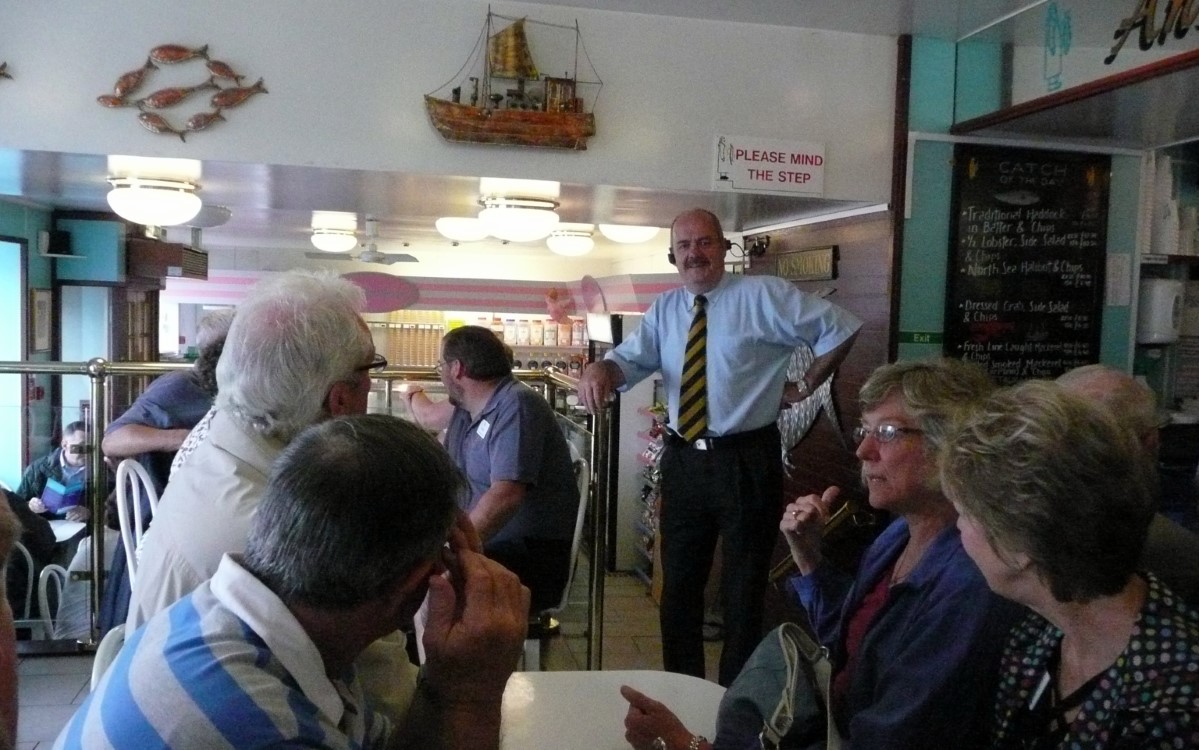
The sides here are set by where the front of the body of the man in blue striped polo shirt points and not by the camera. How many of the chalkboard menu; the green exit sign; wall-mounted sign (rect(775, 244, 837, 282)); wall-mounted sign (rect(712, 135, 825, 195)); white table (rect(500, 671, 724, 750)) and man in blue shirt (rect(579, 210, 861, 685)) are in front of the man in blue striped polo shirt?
6

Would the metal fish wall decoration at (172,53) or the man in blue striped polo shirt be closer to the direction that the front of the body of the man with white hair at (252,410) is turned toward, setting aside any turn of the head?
the metal fish wall decoration

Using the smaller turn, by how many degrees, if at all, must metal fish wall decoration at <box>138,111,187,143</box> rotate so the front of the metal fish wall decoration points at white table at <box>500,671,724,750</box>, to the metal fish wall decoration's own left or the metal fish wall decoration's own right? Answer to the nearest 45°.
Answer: approximately 90° to the metal fish wall decoration's own left

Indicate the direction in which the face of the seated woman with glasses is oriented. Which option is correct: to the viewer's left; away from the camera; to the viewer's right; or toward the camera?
to the viewer's left

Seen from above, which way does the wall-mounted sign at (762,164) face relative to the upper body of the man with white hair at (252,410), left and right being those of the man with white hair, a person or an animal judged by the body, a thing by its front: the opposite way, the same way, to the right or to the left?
the opposite way

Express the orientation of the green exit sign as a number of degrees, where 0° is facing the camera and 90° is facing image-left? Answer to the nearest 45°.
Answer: approximately 0°

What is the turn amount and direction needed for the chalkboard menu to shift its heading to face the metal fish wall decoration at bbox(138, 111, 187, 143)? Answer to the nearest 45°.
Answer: approximately 45° to its right

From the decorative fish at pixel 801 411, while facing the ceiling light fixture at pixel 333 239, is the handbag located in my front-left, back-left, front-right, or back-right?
back-left

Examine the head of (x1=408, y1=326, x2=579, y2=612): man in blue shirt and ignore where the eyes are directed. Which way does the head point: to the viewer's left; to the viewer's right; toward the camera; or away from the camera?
to the viewer's left

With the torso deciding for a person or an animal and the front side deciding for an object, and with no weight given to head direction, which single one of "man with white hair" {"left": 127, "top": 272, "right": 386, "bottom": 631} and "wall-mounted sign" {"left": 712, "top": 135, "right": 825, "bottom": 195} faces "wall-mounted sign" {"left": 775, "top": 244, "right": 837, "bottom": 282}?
the man with white hair

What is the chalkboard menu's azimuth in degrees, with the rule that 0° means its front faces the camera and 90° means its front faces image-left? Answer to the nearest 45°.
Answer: approximately 0°
